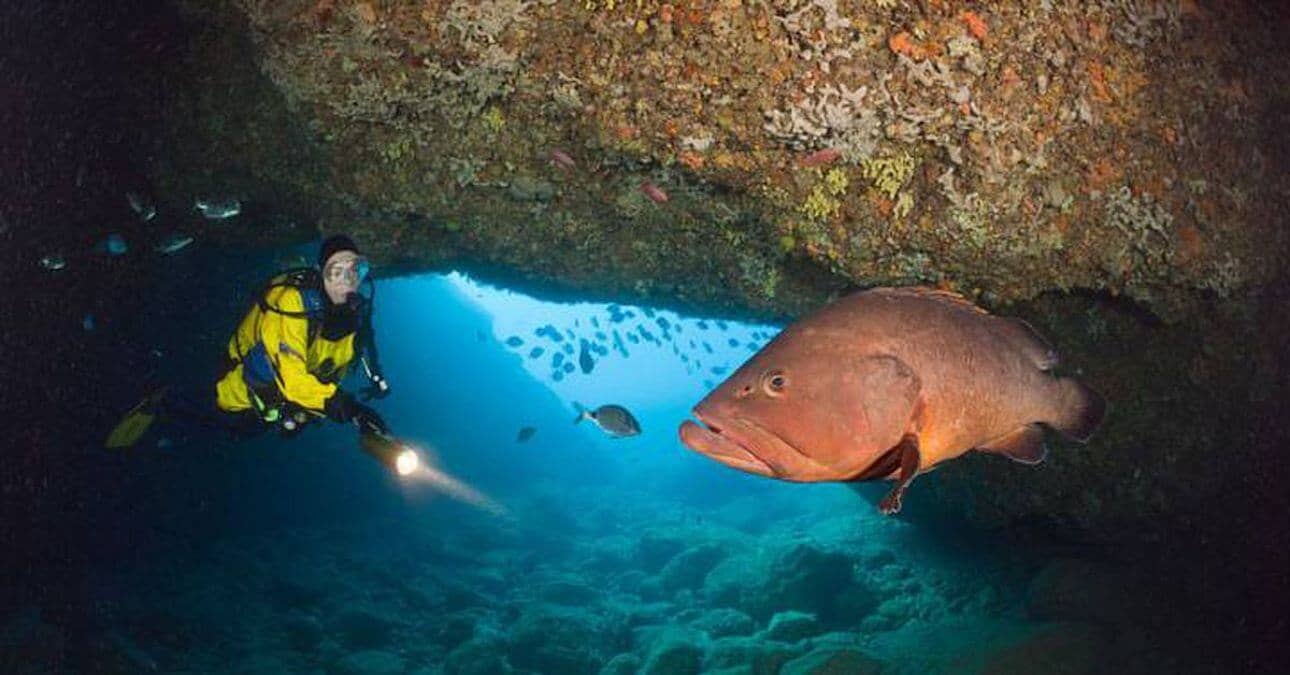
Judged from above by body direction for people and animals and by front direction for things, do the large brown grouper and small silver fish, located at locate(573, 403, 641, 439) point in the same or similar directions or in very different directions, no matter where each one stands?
very different directions

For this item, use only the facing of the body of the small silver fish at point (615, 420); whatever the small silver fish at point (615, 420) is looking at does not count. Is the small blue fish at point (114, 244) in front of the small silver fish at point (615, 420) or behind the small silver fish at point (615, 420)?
behind

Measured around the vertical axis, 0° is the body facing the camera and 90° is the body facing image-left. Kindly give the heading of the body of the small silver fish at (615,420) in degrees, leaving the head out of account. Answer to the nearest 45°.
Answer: approximately 270°

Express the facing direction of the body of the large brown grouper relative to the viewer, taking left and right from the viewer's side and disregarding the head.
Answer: facing to the left of the viewer
